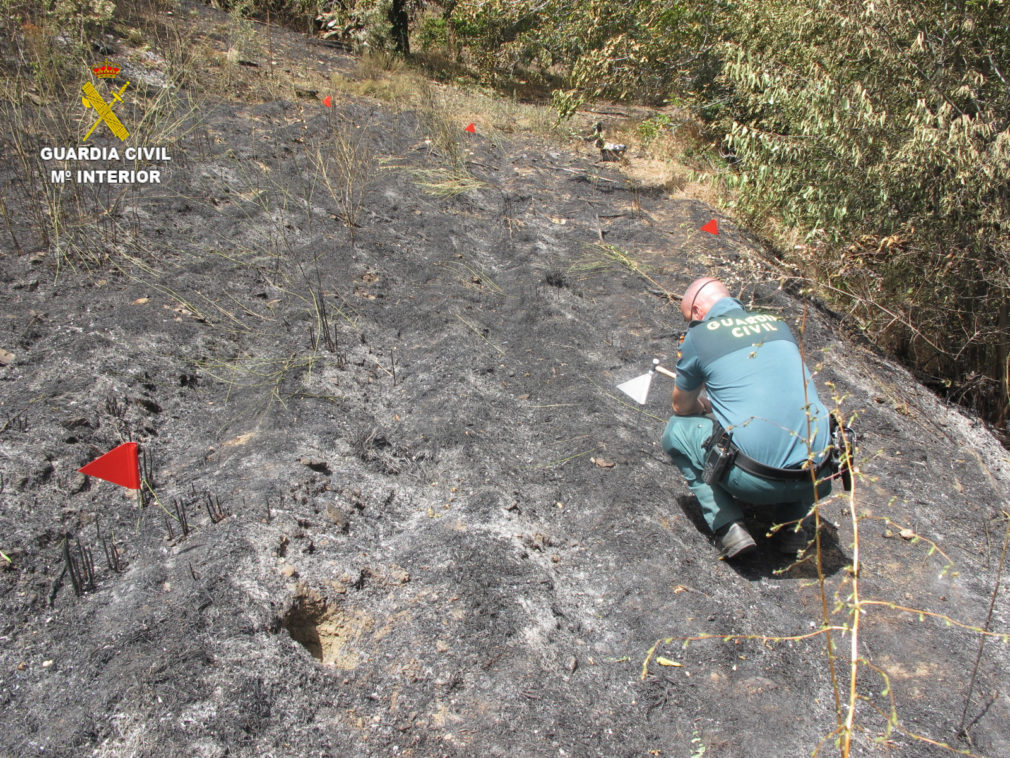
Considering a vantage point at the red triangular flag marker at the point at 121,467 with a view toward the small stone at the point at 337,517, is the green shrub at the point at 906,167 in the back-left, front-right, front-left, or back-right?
front-left

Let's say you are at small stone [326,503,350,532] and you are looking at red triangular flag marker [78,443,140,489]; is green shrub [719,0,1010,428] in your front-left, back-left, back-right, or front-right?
back-right

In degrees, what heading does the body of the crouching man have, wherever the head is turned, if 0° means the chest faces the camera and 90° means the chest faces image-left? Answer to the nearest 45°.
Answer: approximately 135°

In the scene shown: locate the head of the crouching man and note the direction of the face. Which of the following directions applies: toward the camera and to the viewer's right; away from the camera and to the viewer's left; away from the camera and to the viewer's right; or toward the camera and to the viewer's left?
away from the camera and to the viewer's left

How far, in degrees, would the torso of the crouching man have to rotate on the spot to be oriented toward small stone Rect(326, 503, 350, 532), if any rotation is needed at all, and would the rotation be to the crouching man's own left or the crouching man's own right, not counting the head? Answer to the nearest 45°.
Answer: approximately 90° to the crouching man's own left

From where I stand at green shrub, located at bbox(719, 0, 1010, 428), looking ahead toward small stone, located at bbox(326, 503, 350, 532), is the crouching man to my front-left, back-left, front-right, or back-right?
front-left

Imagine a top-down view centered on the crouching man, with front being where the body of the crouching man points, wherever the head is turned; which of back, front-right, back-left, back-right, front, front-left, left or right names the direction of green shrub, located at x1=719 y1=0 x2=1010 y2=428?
front-right

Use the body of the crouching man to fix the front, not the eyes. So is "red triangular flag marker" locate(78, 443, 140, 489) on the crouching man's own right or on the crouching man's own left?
on the crouching man's own left
